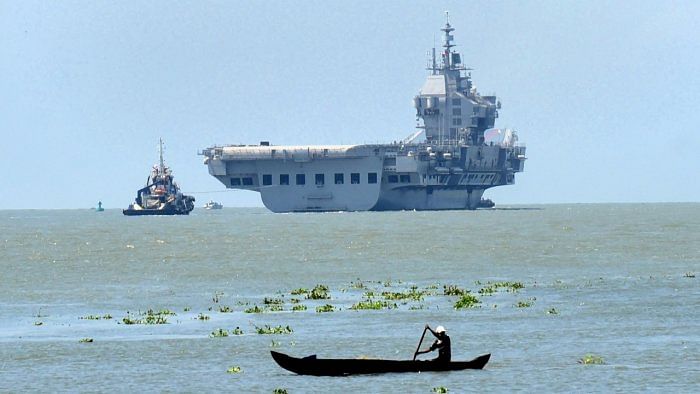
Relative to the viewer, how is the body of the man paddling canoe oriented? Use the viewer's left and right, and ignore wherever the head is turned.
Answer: facing to the left of the viewer

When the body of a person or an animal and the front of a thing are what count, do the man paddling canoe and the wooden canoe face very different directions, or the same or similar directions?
same or similar directions

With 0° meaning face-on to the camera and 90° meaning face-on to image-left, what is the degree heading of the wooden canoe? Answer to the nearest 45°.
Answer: approximately 90°

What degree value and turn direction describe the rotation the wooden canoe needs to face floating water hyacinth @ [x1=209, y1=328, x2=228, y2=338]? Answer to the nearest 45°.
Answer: approximately 45° to its right

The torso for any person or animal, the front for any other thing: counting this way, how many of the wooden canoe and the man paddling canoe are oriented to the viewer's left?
2

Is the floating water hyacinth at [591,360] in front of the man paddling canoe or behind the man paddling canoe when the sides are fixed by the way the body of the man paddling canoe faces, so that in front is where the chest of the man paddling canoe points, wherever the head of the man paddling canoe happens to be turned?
behind
